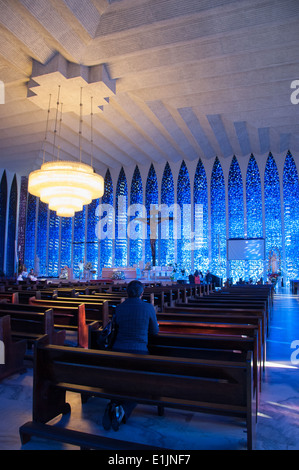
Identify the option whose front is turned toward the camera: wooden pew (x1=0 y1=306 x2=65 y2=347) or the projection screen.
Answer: the projection screen

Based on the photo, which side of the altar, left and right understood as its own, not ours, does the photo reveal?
front

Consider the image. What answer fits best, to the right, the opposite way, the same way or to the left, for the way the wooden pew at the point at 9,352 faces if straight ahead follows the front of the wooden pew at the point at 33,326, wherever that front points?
the same way

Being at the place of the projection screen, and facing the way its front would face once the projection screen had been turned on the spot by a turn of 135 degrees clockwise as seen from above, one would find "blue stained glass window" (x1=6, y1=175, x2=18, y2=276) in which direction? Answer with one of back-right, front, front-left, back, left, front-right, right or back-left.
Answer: front-left

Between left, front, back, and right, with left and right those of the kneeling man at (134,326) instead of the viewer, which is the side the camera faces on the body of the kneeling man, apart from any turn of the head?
back

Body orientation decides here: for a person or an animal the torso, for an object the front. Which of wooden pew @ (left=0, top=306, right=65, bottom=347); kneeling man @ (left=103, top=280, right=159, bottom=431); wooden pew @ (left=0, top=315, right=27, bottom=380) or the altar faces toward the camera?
the altar

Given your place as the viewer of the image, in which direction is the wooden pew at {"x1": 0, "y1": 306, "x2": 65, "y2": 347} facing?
facing away from the viewer and to the right of the viewer

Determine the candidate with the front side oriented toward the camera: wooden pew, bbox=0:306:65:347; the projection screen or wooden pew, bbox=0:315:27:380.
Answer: the projection screen

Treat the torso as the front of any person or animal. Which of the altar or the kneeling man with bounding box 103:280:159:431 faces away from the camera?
the kneeling man

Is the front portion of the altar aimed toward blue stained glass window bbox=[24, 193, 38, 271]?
no

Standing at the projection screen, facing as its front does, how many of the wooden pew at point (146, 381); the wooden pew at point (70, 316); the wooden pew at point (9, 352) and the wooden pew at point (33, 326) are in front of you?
4

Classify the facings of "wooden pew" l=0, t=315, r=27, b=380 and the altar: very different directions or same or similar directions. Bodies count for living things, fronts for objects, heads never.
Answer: very different directions

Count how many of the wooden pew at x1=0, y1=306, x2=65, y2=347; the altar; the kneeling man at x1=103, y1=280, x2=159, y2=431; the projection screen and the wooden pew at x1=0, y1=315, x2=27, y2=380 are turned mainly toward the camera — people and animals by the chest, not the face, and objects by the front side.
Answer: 2

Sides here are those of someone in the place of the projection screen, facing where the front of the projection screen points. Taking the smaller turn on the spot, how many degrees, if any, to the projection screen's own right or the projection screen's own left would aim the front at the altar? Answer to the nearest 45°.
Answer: approximately 45° to the projection screen's own right

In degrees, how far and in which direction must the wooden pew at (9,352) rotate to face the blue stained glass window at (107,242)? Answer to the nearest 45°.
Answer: approximately 45° to its left

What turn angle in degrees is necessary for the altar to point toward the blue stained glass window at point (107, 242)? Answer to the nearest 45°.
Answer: approximately 135° to its right

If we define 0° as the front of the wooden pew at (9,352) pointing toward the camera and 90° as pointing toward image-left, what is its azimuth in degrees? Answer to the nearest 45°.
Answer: approximately 225°

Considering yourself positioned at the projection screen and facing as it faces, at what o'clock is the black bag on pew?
The black bag on pew is roughly at 12 o'clock from the projection screen.

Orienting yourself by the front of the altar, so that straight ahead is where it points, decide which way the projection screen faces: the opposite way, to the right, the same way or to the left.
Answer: the same way

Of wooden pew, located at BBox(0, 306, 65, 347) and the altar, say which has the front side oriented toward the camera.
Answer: the altar

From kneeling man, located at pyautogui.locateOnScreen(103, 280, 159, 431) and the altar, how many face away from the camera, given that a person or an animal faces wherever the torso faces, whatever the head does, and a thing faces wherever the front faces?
1
